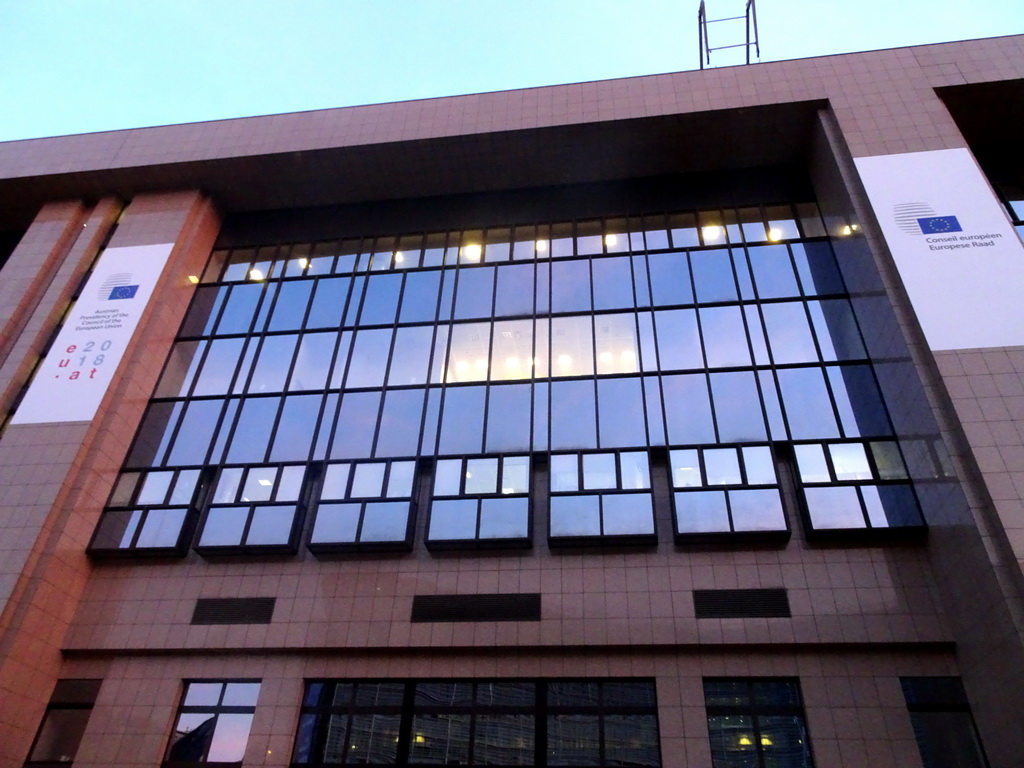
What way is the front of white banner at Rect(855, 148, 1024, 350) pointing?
toward the camera

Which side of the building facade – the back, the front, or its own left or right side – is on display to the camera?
front

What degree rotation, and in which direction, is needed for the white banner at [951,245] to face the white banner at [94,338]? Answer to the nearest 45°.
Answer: approximately 45° to its right
